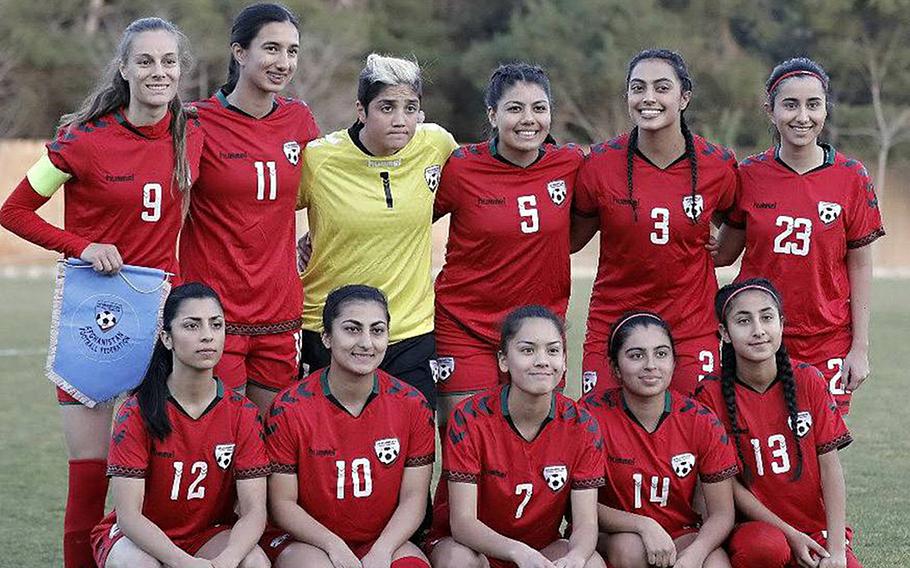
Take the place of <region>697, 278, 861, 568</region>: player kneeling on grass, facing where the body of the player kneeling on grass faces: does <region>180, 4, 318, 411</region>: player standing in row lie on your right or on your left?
on your right

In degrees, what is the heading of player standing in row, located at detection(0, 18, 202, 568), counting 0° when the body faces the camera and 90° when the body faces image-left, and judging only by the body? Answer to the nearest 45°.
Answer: approximately 315°

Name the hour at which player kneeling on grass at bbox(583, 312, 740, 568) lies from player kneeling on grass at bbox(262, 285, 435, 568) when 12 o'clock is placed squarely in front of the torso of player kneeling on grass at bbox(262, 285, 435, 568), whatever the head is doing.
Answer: player kneeling on grass at bbox(583, 312, 740, 568) is roughly at 9 o'clock from player kneeling on grass at bbox(262, 285, 435, 568).

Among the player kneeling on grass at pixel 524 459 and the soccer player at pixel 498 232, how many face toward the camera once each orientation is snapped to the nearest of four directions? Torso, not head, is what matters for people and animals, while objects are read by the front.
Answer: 2

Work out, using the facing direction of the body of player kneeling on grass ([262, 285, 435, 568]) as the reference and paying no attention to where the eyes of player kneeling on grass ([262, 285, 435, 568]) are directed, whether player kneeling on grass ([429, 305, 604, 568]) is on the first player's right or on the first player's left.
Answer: on the first player's left
